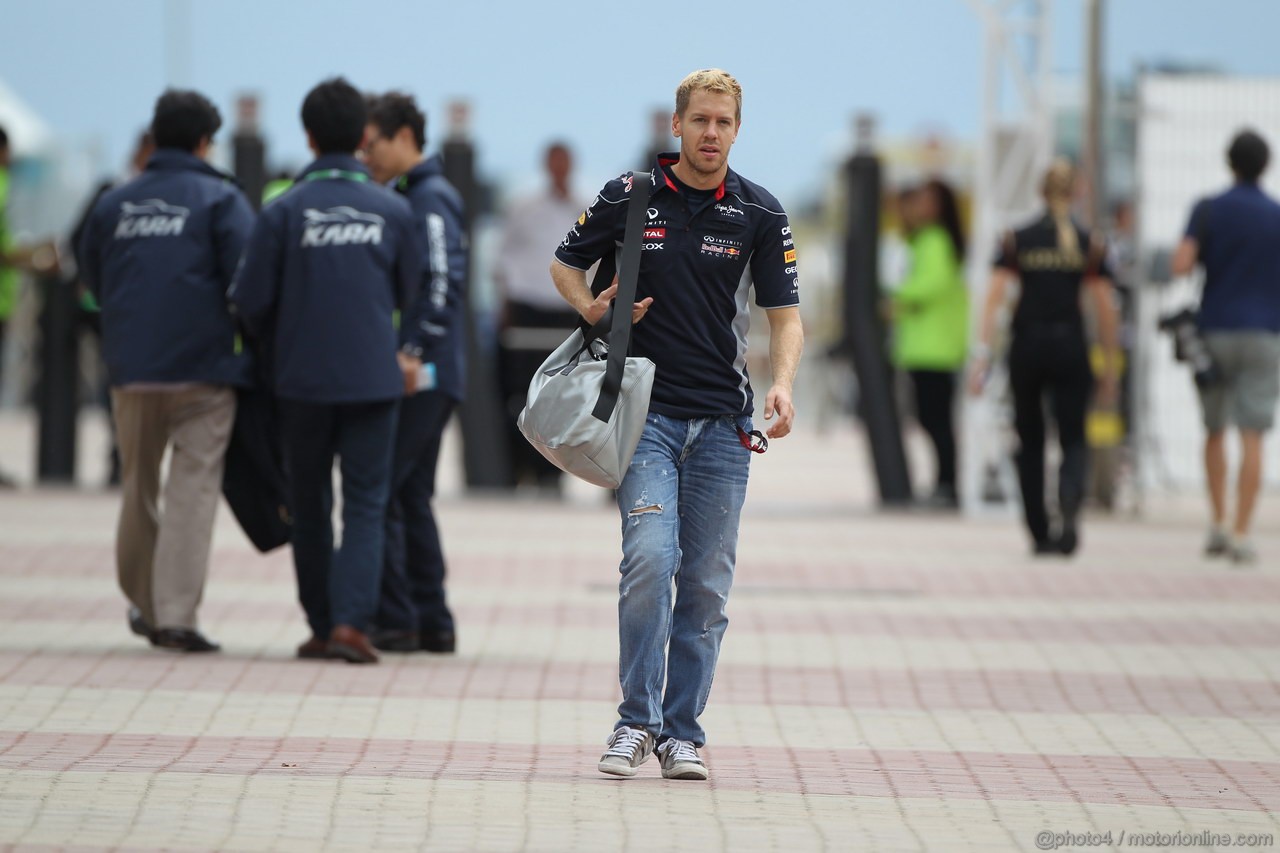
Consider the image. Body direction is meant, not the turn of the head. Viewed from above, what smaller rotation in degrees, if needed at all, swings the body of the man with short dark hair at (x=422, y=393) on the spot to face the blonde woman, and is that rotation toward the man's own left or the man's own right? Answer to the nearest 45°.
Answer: approximately 135° to the man's own right

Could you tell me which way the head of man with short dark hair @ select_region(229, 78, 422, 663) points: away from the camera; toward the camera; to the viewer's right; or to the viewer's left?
away from the camera

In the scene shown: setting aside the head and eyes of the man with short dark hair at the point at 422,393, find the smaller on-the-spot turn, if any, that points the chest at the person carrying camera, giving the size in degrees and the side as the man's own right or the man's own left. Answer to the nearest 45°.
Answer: approximately 135° to the man's own right

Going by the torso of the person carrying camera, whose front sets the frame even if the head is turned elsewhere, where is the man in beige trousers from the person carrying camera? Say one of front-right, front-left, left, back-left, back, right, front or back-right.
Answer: back-left

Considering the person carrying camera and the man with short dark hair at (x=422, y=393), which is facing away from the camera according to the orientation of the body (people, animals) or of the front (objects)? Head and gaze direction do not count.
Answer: the person carrying camera

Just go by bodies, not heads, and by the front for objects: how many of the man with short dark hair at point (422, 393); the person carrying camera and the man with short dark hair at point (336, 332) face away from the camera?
2

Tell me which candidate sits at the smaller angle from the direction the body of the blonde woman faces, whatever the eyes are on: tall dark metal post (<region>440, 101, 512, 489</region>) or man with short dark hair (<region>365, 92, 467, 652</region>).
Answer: the tall dark metal post

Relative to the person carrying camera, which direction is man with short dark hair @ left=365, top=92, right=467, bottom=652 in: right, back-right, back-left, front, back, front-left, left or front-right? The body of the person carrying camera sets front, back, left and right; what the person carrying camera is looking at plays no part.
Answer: back-left

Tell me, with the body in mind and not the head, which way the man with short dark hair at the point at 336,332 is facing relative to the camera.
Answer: away from the camera

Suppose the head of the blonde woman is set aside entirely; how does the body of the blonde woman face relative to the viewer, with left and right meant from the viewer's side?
facing away from the viewer

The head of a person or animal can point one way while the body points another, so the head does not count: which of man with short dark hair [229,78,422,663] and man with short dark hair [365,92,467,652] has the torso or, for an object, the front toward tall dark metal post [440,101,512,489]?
man with short dark hair [229,78,422,663]

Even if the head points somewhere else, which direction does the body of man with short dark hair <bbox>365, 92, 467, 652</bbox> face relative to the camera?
to the viewer's left

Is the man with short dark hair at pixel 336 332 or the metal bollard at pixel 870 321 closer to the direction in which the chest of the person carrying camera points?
the metal bollard

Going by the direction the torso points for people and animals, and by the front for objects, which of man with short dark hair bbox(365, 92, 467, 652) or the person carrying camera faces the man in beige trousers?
the man with short dark hair

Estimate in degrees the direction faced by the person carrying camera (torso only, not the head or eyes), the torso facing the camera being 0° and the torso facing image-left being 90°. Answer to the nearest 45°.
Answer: approximately 180°

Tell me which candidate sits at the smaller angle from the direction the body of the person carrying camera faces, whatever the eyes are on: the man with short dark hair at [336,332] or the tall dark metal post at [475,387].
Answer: the tall dark metal post
